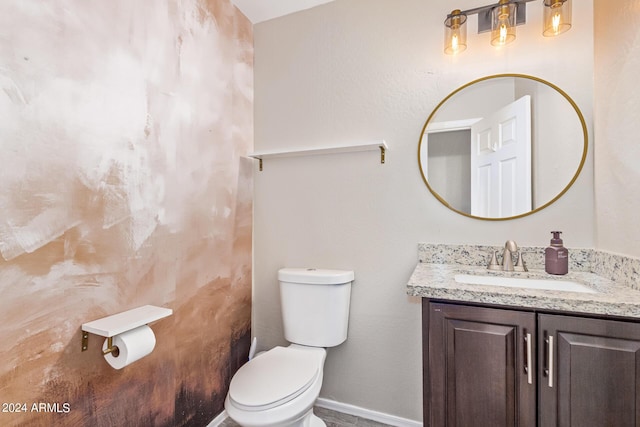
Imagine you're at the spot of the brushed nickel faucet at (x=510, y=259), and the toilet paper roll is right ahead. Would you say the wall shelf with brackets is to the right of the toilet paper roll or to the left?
right

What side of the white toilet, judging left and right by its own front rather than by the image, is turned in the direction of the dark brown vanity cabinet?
left

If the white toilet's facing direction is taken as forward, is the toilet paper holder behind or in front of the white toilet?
in front

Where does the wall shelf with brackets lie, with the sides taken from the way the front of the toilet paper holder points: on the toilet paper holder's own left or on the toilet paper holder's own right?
on the toilet paper holder's own left

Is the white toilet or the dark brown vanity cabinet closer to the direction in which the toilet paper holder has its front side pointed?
the dark brown vanity cabinet

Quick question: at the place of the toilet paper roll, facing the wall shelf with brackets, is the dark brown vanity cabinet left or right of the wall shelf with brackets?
right

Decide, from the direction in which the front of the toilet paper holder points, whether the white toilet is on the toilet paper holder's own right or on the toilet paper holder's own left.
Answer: on the toilet paper holder's own left

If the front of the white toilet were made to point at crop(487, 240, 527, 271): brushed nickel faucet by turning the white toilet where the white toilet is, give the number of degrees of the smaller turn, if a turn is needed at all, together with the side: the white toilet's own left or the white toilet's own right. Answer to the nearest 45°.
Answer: approximately 135° to the white toilet's own left

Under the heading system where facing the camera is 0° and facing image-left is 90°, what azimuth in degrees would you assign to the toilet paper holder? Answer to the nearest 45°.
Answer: approximately 315°

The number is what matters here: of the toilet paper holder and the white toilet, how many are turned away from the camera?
0
